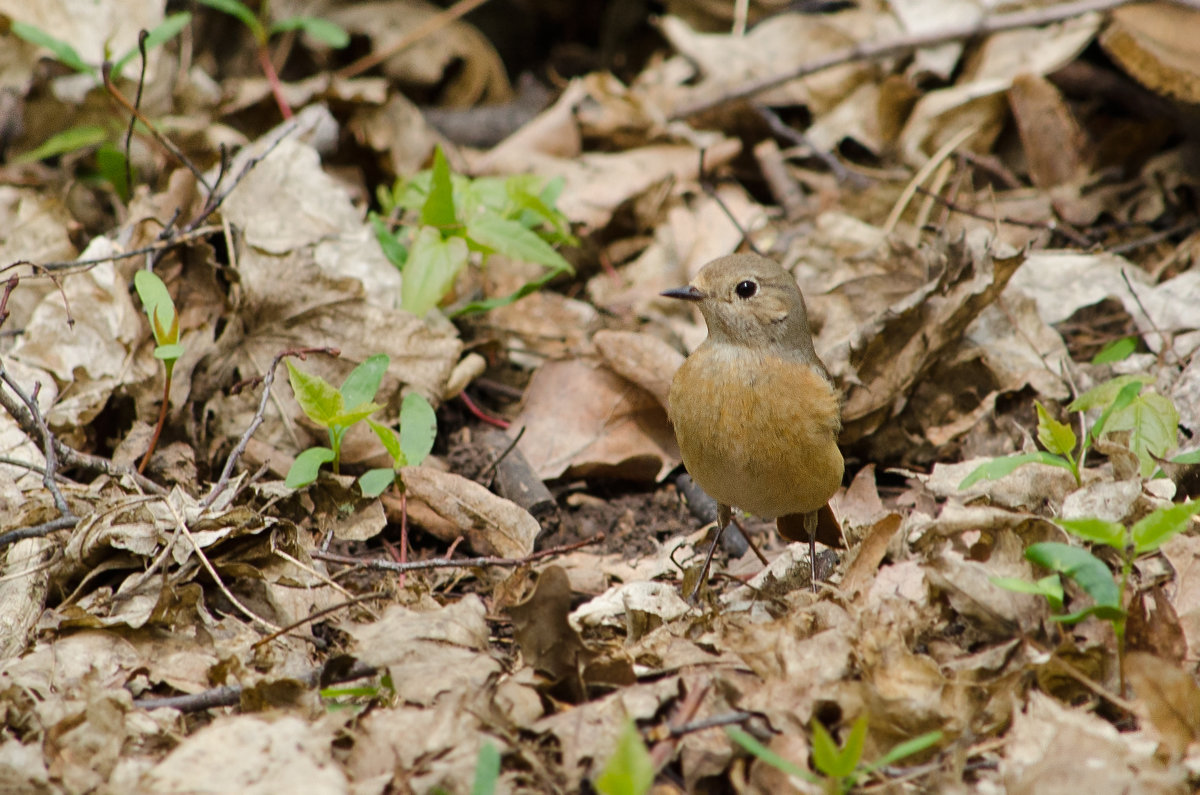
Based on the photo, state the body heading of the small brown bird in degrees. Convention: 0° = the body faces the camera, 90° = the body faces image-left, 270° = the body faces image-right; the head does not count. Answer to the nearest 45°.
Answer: approximately 45°

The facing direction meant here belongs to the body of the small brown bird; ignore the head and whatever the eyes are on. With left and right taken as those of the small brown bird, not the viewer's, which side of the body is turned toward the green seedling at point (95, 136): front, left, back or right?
right

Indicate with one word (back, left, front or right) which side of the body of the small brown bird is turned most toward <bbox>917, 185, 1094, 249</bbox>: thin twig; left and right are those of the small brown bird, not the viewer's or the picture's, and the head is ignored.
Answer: back

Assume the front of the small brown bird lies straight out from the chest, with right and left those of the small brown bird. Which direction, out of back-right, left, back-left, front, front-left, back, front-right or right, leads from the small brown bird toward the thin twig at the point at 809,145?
back-right

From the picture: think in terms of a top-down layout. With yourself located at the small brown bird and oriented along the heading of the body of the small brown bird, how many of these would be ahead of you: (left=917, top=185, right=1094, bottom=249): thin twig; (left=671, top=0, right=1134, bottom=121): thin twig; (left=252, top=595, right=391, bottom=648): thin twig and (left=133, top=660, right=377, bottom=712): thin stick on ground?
2

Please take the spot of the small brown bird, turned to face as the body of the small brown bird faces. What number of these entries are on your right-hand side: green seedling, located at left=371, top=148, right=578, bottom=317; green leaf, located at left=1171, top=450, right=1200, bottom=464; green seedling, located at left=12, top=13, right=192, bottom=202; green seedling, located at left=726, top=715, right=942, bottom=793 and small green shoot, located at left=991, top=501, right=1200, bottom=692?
2

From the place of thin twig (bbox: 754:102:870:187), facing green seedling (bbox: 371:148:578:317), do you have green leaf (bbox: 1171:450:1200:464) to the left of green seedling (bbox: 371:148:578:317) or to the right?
left

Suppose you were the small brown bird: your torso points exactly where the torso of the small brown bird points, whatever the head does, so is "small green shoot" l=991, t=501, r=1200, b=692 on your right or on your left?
on your left

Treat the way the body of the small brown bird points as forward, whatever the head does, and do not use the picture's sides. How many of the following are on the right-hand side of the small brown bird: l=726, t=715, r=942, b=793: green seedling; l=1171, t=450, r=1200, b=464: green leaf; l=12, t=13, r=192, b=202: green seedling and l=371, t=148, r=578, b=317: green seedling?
2

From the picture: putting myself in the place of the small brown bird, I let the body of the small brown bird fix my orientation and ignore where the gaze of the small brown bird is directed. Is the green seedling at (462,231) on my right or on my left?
on my right

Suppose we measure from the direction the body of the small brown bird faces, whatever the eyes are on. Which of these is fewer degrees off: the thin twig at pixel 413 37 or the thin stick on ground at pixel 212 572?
the thin stick on ground

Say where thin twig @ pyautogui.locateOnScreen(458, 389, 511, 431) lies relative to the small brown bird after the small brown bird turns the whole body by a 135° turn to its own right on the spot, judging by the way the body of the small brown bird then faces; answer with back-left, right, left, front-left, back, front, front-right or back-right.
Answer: front-left
